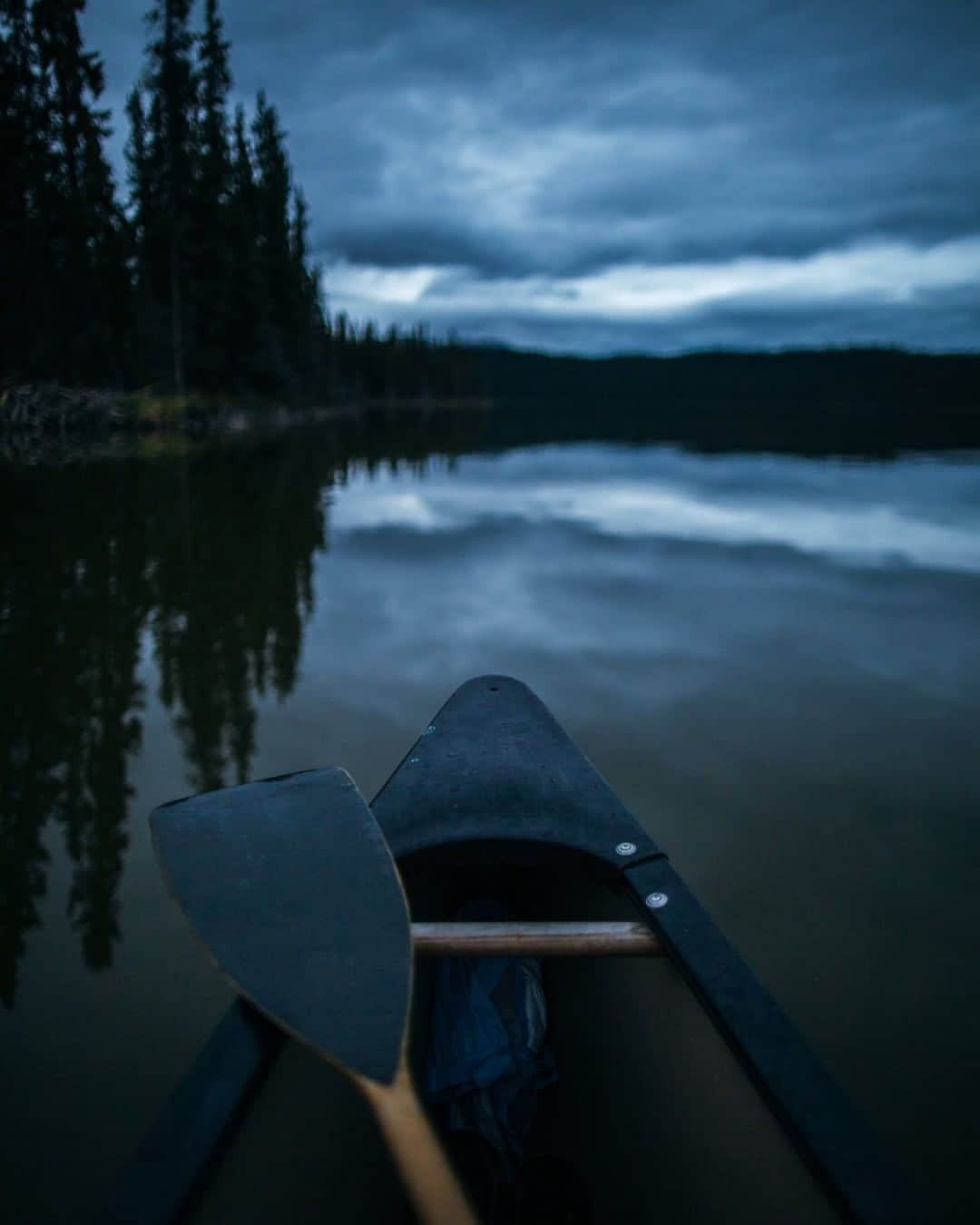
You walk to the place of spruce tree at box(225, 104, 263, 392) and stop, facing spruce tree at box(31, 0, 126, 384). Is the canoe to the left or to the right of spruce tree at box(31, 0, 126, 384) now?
left

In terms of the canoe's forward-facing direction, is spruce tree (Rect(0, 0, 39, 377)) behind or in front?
in front

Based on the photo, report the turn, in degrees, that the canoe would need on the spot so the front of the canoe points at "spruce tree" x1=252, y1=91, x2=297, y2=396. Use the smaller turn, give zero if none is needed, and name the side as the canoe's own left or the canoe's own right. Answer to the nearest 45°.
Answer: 0° — it already faces it

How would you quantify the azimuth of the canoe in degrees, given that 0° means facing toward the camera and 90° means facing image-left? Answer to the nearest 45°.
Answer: approximately 180°

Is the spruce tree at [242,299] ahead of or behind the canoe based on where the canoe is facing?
ahead

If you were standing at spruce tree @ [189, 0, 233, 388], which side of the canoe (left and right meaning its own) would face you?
front

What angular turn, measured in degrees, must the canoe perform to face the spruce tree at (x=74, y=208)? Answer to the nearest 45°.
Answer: approximately 45° to its left
